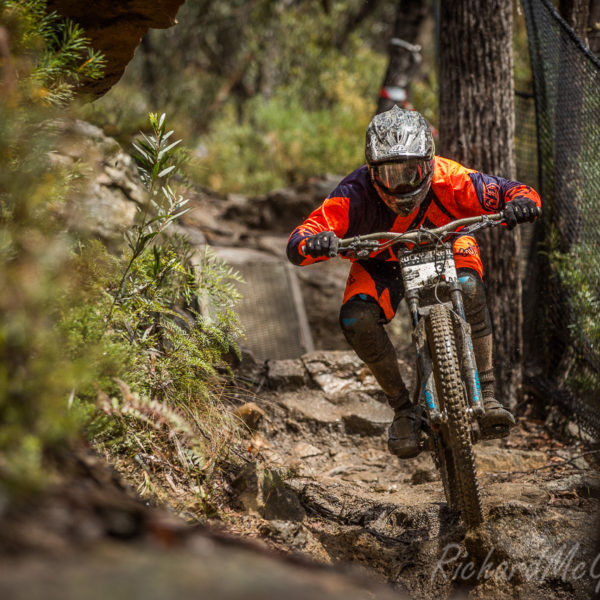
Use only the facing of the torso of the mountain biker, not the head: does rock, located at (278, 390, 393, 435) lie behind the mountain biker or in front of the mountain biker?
behind

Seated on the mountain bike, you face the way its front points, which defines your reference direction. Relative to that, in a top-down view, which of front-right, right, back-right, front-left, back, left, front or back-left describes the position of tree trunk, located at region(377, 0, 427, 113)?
back

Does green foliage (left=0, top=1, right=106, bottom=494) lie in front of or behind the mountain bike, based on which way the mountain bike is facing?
in front

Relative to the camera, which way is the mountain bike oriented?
toward the camera

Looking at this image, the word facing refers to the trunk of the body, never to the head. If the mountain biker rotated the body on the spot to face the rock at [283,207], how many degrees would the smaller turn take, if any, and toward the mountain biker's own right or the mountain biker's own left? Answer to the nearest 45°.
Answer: approximately 180°

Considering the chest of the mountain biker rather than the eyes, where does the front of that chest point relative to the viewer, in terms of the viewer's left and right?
facing the viewer

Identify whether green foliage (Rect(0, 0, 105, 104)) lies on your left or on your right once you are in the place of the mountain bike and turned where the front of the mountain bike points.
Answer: on your right

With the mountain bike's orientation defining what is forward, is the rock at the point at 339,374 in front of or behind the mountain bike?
behind

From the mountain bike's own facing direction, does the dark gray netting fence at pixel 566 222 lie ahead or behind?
behind

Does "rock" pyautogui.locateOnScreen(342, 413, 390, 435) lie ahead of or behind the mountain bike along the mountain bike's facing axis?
behind
